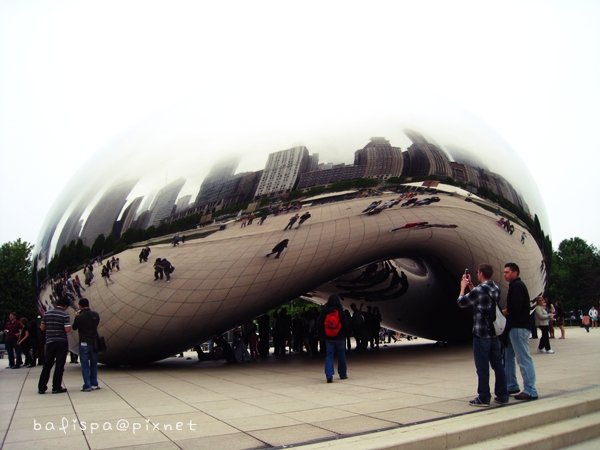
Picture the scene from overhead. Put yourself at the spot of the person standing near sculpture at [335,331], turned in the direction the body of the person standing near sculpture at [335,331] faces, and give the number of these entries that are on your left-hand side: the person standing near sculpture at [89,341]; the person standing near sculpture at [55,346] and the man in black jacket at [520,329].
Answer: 2

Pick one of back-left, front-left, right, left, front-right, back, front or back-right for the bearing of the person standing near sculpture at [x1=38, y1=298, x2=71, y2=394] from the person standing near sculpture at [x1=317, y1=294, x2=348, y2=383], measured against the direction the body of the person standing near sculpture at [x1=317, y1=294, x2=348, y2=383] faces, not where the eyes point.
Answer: left

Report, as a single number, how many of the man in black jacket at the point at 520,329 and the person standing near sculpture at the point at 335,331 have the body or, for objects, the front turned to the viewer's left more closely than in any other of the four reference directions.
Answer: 1

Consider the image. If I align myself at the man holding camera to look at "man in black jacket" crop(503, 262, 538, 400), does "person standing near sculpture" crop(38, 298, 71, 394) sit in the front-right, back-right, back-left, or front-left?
back-left

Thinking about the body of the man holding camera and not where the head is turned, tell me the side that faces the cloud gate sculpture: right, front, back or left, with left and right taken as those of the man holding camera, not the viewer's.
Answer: front

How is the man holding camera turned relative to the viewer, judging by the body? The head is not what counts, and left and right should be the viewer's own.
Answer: facing away from the viewer and to the left of the viewer

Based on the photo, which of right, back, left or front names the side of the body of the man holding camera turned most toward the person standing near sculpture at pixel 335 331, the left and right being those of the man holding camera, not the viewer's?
front

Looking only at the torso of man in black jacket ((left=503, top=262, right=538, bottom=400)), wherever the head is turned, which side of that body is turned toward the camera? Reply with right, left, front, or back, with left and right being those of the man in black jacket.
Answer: left

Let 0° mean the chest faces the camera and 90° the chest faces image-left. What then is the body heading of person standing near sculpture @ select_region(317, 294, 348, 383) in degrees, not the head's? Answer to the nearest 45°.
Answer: approximately 180°

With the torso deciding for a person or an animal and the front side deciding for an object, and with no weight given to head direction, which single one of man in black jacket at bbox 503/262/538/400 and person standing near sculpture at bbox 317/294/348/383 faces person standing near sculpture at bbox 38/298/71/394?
the man in black jacket

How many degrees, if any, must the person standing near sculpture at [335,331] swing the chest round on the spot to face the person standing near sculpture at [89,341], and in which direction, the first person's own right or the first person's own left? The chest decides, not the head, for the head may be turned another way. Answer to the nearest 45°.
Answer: approximately 90° to the first person's own left

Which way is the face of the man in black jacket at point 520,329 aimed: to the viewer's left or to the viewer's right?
to the viewer's left

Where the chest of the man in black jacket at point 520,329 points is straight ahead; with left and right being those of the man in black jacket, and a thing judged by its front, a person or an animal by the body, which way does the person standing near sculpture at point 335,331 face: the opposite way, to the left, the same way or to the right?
to the right
